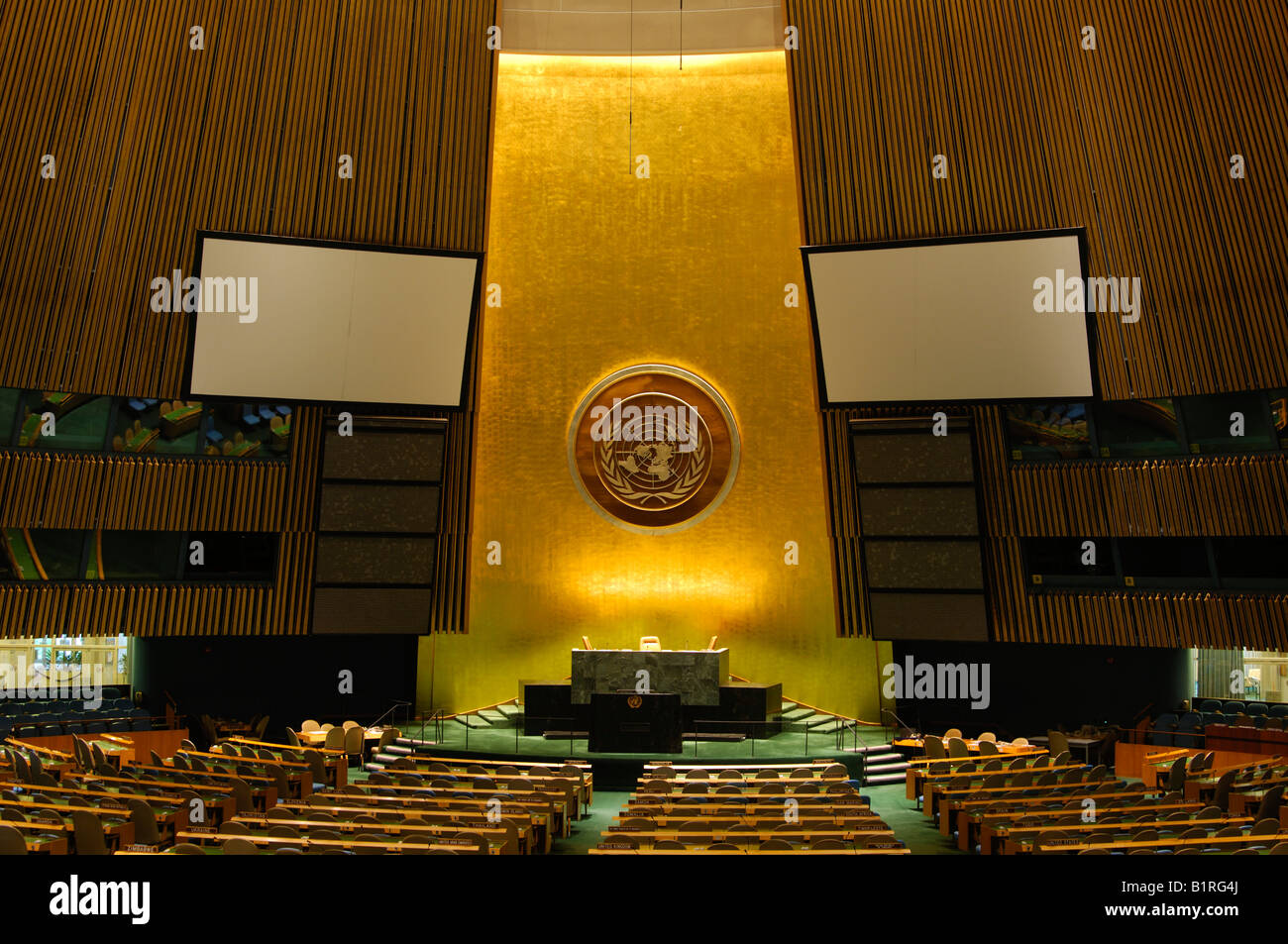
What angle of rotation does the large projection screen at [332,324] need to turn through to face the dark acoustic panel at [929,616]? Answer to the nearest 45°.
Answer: approximately 90° to its left

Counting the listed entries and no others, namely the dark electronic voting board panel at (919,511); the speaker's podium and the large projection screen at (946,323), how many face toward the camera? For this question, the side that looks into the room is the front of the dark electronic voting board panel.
3

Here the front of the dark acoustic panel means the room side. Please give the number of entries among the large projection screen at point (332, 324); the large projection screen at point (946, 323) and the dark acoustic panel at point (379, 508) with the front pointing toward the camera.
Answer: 3

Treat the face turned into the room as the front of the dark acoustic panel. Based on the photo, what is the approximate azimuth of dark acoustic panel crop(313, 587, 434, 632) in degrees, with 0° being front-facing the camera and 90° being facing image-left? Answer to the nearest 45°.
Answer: approximately 0°

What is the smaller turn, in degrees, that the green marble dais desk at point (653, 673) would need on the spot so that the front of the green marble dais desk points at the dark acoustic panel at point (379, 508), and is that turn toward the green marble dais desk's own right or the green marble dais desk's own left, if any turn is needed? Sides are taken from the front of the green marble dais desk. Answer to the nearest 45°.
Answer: approximately 90° to the green marble dais desk's own right

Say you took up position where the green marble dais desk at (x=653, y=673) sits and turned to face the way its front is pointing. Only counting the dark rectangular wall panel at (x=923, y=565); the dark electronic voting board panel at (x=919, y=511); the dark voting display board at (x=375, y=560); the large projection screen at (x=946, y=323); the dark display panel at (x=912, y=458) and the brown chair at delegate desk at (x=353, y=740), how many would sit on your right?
2

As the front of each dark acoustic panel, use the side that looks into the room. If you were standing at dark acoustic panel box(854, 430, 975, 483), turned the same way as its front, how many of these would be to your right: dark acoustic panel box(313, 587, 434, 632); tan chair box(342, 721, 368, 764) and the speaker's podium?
3

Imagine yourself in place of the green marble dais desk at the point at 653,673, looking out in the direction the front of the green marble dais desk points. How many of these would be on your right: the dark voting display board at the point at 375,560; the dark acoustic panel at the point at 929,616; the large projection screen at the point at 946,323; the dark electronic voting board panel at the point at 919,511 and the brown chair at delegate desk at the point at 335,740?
2
